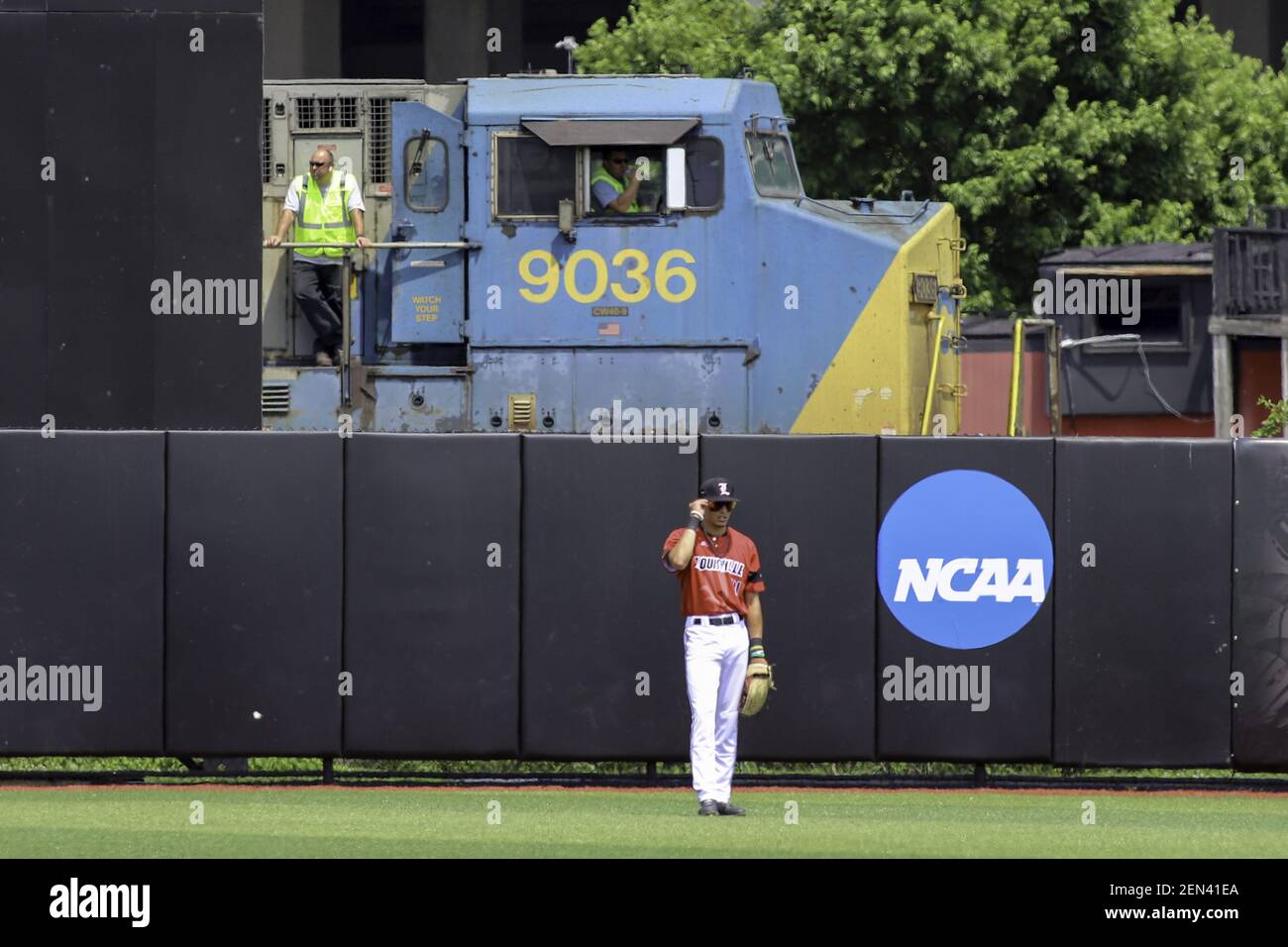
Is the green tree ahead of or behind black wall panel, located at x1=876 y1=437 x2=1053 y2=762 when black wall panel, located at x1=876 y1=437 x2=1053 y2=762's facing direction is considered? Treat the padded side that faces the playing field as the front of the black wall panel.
behind

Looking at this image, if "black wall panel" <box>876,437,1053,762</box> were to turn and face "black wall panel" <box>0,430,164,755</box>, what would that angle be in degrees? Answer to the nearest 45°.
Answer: approximately 90° to its right

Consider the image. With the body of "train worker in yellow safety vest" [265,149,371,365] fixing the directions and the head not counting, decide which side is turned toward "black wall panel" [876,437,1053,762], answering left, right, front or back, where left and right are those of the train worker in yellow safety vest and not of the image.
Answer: front

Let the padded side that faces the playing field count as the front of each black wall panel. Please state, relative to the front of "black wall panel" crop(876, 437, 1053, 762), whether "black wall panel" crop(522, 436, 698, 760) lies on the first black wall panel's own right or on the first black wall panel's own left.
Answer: on the first black wall panel's own right

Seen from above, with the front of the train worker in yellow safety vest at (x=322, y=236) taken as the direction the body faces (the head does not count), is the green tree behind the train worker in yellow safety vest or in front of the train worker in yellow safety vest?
behind

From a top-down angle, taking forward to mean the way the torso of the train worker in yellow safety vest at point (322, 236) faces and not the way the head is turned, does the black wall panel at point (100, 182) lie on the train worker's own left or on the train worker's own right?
on the train worker's own right

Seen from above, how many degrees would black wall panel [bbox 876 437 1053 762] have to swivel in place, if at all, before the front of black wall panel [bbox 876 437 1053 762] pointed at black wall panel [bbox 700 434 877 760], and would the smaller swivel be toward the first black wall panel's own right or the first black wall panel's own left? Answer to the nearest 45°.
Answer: approximately 90° to the first black wall panel's own right

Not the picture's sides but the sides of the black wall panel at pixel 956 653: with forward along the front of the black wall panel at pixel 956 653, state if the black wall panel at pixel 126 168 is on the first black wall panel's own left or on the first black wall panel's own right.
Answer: on the first black wall panel's own right

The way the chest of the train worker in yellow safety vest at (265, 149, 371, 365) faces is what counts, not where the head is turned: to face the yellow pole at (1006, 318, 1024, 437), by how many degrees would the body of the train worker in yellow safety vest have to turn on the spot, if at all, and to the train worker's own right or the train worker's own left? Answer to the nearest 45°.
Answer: approximately 90° to the train worker's own left
